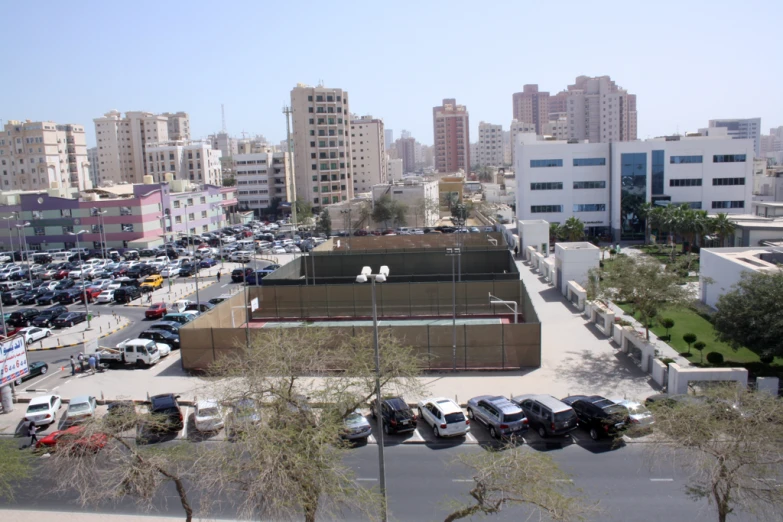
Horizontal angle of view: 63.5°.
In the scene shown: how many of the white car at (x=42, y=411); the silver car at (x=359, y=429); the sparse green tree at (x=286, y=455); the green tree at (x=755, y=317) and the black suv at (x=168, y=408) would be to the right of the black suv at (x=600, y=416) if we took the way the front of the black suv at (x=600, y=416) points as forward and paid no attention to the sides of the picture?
1

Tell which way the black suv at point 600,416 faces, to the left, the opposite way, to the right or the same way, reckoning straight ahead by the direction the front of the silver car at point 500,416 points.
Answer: the same way

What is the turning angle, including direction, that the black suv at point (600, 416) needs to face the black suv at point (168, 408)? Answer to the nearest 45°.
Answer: approximately 45° to its left

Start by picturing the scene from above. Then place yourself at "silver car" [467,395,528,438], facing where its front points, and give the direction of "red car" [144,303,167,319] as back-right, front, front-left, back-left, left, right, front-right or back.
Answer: front

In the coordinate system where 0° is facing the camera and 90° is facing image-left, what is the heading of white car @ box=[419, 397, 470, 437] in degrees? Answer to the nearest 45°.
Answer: approximately 135°

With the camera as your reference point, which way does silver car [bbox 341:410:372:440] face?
facing away from the viewer

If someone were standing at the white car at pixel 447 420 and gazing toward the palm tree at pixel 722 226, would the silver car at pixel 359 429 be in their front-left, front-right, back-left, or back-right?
back-left

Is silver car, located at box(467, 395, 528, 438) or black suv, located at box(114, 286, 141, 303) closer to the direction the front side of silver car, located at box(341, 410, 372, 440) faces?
the black suv

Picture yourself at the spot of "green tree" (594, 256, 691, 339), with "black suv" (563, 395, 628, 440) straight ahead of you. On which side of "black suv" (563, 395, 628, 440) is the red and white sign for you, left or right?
right

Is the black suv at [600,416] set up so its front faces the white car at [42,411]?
no

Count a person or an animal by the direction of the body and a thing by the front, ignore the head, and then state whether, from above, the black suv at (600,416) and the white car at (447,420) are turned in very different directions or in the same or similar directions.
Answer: same or similar directions

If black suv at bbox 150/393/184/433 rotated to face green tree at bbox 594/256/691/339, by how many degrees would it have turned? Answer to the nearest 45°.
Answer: approximately 90° to its right

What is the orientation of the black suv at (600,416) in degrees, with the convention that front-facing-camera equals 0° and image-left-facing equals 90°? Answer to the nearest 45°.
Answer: approximately 135°

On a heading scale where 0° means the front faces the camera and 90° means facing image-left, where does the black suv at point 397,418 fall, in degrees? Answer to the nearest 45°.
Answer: approximately 135°

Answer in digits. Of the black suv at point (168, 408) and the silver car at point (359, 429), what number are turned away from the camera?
2

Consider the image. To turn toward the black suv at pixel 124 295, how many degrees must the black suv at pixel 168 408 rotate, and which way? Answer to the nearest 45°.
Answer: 0° — it already faces it

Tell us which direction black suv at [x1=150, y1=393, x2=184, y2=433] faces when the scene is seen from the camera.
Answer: facing away from the viewer

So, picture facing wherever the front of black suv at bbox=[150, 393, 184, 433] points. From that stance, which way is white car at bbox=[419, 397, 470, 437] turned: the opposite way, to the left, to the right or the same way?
the same way

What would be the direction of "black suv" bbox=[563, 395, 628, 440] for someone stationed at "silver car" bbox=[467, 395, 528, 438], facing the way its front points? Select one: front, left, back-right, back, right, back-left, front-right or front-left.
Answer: back-right

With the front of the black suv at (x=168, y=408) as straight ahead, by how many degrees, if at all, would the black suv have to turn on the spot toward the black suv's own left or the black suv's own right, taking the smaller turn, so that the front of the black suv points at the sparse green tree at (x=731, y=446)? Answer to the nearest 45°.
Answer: approximately 135° to the black suv's own right

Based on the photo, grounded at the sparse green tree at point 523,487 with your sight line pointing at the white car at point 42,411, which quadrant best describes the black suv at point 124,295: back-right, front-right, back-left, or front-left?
front-right
